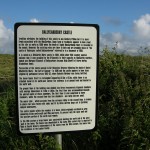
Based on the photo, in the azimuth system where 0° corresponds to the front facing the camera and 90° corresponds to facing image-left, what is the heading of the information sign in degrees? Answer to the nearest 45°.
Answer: approximately 0°
